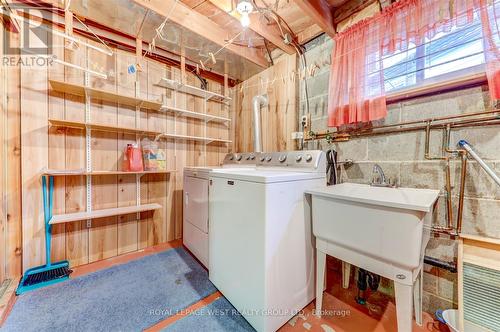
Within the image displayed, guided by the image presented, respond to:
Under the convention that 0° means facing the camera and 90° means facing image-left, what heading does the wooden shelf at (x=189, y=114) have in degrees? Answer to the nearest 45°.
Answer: approximately 315°

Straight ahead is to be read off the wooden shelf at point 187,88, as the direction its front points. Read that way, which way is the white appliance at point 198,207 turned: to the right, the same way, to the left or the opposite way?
to the right

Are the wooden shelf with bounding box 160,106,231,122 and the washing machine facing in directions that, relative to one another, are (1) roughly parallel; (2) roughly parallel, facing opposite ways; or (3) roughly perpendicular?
roughly perpendicular

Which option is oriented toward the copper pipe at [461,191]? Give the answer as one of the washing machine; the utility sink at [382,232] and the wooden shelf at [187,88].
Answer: the wooden shelf

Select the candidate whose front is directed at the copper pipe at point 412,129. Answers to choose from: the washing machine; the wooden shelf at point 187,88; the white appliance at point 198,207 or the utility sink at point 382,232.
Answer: the wooden shelf

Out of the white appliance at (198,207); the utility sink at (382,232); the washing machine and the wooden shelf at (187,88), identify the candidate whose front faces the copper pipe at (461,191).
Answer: the wooden shelf

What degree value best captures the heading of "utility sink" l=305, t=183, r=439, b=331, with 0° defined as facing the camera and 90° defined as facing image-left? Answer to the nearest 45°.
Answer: approximately 45°
